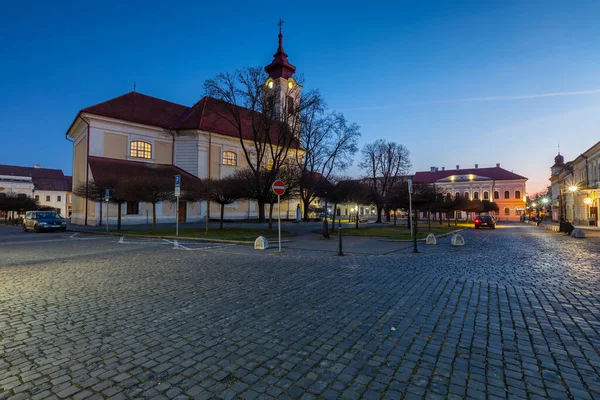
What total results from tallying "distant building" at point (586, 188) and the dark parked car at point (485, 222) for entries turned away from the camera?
1

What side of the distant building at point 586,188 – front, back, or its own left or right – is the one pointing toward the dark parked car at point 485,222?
front

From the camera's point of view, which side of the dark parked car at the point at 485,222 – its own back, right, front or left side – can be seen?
back

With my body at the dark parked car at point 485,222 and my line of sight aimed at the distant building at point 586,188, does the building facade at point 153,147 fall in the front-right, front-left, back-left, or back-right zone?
back-left

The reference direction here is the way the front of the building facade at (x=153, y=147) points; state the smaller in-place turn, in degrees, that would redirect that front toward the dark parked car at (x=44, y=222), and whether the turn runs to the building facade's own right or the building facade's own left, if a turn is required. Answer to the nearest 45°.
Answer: approximately 90° to the building facade's own right

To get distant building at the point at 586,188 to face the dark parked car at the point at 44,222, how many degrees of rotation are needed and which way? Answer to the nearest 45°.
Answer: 0° — it already faces it

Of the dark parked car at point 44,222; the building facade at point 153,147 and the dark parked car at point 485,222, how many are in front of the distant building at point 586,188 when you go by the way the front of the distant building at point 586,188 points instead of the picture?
3

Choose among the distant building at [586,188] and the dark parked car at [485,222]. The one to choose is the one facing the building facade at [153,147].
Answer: the distant building

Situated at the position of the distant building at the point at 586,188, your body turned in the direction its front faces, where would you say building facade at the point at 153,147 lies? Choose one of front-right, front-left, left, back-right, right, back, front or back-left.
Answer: front

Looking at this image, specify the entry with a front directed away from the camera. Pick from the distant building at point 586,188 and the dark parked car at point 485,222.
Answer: the dark parked car
